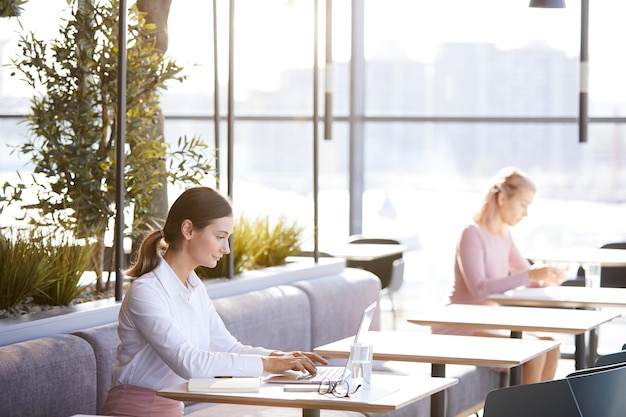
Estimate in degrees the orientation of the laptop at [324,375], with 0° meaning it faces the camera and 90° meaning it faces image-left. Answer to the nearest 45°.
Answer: approximately 90°

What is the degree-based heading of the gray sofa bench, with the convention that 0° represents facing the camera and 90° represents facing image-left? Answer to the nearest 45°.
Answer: approximately 315°

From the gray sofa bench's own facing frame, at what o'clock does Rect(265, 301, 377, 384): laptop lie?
The laptop is roughly at 1 o'clock from the gray sofa bench.

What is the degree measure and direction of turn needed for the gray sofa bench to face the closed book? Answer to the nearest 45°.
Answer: approximately 45° to its right

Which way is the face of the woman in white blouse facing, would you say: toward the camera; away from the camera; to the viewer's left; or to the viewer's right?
to the viewer's right

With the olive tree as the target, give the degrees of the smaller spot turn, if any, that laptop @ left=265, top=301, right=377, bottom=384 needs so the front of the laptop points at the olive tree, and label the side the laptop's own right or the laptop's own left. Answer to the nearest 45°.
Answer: approximately 45° to the laptop's own right

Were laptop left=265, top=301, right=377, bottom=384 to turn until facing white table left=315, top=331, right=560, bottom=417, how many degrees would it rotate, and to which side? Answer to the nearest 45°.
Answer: approximately 135° to its right

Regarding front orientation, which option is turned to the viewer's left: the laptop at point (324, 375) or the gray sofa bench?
the laptop

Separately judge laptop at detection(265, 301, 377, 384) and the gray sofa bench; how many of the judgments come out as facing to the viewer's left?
1

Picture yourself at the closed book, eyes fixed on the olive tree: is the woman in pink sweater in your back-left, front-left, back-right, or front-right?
front-right

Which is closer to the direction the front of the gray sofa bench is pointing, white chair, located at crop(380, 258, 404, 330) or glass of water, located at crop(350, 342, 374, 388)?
the glass of water

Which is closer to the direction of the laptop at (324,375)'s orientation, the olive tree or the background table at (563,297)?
the olive tree

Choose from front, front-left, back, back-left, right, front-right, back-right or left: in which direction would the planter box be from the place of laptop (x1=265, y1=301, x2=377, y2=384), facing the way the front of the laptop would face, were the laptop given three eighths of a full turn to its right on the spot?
left

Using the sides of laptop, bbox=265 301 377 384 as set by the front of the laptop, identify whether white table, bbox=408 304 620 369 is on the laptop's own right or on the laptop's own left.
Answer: on the laptop's own right

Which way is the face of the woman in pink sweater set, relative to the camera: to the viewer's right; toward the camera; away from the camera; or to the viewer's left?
to the viewer's right

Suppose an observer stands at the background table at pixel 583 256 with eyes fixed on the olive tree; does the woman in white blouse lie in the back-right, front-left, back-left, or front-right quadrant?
front-left
